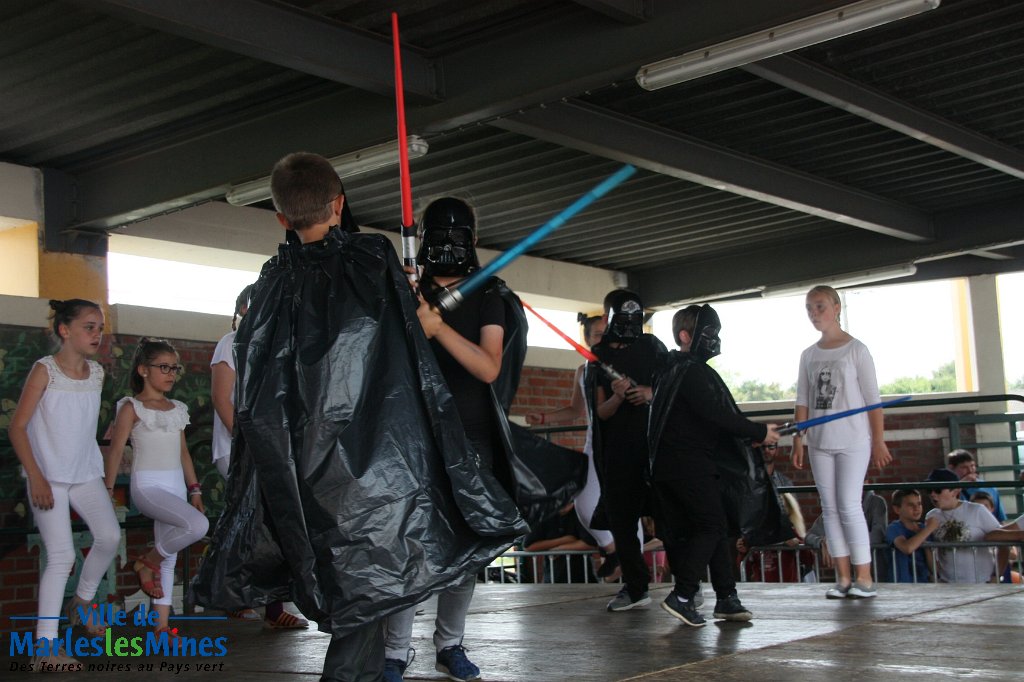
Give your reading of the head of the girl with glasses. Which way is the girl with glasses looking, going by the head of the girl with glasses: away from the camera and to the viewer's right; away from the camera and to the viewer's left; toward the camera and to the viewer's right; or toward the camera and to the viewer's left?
toward the camera and to the viewer's right

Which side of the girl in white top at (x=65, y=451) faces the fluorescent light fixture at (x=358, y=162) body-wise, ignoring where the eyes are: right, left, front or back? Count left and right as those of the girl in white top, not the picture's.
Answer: left

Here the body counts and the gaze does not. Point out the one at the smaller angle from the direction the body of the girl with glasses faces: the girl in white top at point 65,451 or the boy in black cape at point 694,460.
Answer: the boy in black cape

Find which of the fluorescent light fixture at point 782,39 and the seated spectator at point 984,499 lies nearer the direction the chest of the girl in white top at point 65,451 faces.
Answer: the fluorescent light fixture

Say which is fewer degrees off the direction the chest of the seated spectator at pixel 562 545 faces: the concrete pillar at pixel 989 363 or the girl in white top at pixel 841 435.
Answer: the girl in white top

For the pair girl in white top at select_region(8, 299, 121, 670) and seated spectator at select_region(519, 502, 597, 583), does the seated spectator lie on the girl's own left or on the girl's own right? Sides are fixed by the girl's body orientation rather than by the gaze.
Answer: on the girl's own left

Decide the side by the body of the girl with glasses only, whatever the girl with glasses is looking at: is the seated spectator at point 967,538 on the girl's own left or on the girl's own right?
on the girl's own left
